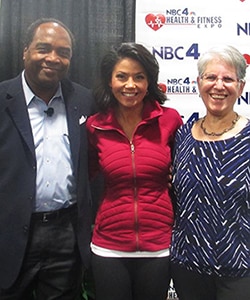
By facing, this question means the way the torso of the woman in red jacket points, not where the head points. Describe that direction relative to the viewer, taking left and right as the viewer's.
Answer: facing the viewer

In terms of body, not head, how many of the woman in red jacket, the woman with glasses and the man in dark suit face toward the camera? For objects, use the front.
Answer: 3

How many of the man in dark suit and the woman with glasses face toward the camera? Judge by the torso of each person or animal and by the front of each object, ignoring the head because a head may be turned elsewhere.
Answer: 2

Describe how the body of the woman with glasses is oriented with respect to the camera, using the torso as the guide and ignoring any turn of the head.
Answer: toward the camera
